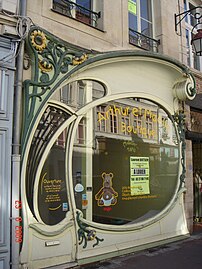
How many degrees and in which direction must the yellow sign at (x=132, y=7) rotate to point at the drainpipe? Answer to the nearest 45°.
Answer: approximately 90° to its right

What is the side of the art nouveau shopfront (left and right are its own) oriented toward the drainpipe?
right
